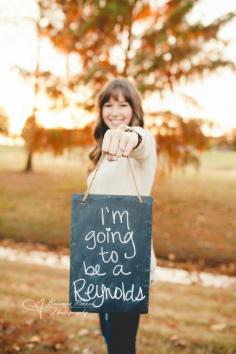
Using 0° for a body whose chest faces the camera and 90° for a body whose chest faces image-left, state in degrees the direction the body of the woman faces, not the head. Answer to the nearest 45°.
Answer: approximately 0°
